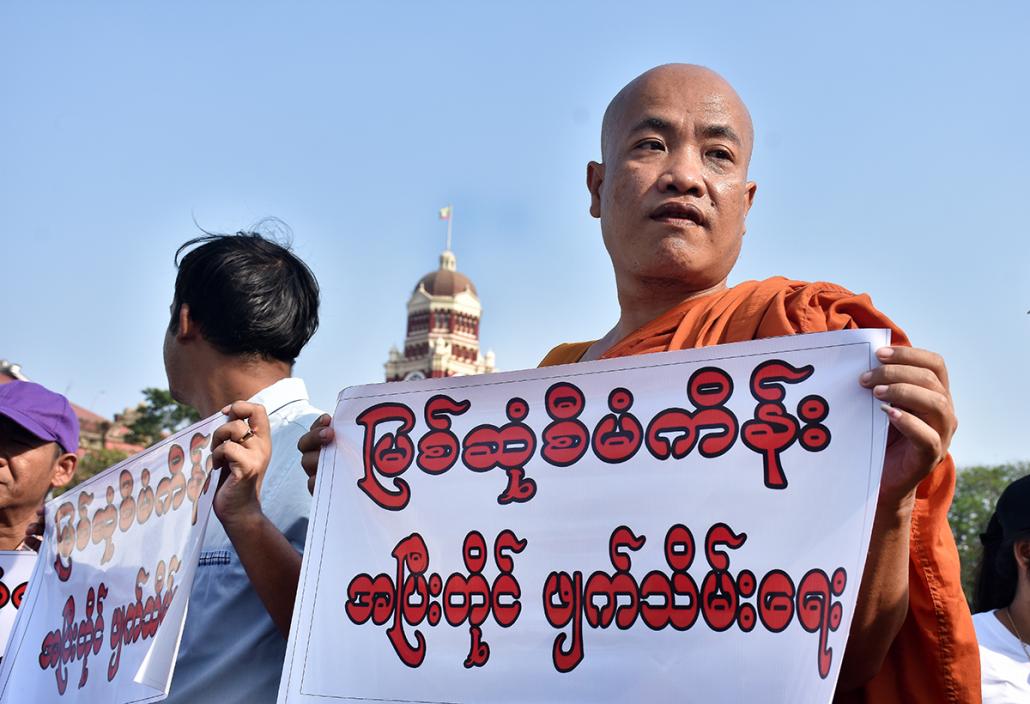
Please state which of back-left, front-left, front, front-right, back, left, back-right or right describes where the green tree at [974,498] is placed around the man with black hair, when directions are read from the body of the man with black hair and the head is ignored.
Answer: back-right

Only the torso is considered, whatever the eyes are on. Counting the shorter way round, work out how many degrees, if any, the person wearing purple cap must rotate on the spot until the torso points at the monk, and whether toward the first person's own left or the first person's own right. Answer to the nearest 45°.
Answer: approximately 90° to the first person's own left

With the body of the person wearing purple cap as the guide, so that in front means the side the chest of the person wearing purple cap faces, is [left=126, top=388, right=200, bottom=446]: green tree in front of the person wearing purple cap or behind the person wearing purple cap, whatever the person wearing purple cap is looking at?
behind

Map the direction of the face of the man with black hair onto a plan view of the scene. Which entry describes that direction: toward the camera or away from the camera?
away from the camera

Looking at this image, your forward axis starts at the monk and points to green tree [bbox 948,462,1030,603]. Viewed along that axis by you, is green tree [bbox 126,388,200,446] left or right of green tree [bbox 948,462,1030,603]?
left

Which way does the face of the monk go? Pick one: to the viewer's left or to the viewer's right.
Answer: to the viewer's right

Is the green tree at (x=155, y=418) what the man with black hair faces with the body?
no

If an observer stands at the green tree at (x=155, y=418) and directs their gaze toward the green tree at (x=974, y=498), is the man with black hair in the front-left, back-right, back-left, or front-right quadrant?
front-right

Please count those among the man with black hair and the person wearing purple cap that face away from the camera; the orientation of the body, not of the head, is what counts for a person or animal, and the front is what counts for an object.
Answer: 0

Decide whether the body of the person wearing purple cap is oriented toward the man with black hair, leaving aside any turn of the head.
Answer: no

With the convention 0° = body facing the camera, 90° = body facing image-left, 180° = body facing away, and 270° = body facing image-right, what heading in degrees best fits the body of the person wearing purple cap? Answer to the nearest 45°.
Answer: approximately 45°

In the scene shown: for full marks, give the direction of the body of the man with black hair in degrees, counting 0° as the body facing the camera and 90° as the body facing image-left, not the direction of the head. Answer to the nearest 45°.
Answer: approximately 90°

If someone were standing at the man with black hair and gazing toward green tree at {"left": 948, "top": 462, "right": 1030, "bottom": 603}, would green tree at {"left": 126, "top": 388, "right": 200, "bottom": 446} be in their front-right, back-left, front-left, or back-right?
front-left

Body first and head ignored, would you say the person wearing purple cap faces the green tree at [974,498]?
no
